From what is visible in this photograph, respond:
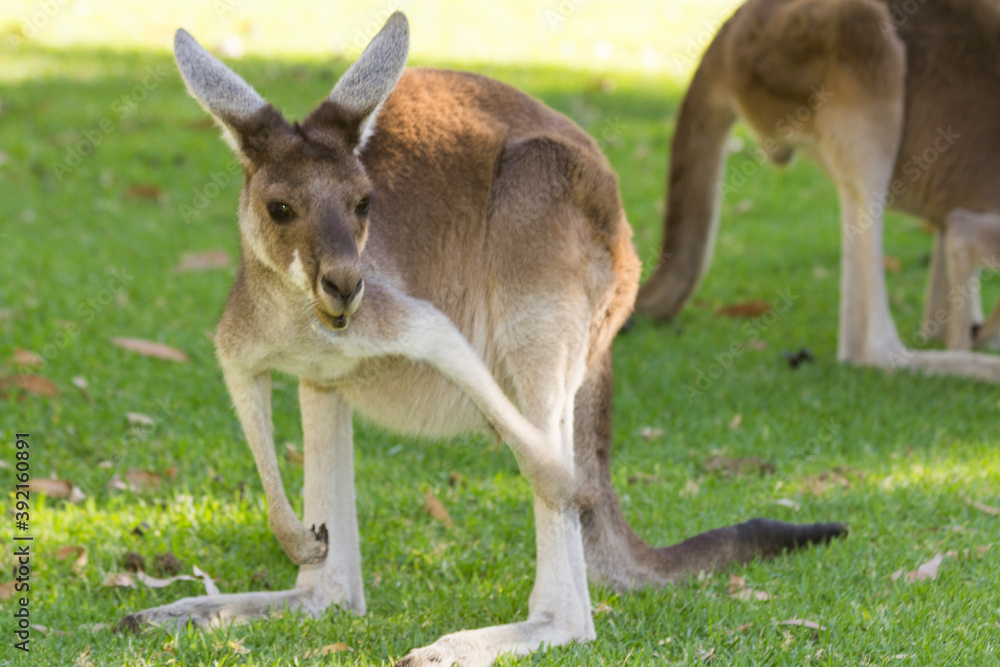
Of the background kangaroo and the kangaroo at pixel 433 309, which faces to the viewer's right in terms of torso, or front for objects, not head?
the background kangaroo

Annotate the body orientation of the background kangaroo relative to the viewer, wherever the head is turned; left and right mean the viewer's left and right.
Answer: facing to the right of the viewer

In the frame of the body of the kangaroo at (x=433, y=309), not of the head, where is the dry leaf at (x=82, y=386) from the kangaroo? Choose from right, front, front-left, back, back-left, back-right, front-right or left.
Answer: right

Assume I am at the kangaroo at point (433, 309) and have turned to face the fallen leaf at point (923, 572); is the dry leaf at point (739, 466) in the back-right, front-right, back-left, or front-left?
front-left

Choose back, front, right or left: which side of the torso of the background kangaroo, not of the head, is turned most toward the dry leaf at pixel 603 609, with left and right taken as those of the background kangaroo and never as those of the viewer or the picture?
right

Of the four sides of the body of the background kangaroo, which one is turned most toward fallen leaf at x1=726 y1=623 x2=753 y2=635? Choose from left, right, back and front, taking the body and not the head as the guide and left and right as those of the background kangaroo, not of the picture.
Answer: right

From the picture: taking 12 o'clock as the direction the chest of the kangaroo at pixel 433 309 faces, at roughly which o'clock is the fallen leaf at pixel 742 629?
The fallen leaf is roughly at 8 o'clock from the kangaroo.

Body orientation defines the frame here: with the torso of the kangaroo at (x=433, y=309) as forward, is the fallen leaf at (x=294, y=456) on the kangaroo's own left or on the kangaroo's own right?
on the kangaroo's own right

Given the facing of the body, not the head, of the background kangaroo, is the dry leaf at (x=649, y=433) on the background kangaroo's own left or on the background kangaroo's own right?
on the background kangaroo's own right

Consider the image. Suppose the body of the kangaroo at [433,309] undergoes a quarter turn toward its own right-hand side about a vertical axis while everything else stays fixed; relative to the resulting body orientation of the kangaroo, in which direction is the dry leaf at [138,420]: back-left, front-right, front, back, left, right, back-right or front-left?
front

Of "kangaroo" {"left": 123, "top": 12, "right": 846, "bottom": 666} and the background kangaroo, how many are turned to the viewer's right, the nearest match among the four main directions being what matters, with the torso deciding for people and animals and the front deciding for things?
1

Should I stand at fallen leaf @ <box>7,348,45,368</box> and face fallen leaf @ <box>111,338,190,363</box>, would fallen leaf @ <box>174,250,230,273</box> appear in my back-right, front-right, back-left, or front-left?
front-left

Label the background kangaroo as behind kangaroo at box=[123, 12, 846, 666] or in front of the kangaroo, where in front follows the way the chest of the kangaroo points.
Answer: behind

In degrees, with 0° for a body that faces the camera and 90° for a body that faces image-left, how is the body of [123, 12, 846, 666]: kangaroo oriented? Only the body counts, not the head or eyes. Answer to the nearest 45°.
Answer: approximately 45°
